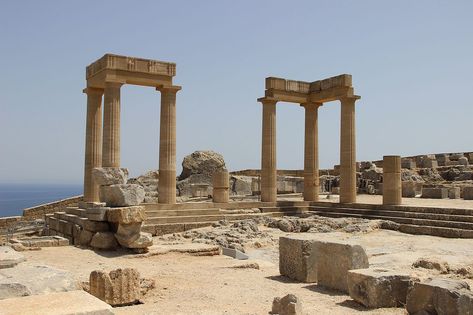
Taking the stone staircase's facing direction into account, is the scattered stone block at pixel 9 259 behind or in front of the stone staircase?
in front

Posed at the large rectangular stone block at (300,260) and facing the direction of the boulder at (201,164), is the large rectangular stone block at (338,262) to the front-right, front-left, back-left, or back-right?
back-right

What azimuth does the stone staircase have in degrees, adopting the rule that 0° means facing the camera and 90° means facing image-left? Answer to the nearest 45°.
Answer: approximately 45°

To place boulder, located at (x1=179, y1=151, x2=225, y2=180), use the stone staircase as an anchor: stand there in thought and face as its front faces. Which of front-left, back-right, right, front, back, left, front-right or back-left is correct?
right

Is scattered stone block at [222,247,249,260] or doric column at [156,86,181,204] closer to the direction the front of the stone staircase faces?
the scattered stone block

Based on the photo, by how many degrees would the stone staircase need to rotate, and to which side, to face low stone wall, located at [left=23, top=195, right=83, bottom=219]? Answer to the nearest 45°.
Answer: approximately 45° to its right

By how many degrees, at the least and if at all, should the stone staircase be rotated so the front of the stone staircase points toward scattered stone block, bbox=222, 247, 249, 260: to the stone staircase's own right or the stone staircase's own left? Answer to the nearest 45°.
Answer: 0° — it already faces it

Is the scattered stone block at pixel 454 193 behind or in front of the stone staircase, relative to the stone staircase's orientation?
behind

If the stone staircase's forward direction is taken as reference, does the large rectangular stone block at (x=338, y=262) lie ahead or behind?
ahead

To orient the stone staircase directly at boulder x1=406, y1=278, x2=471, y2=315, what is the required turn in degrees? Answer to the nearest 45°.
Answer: approximately 45° to its left
